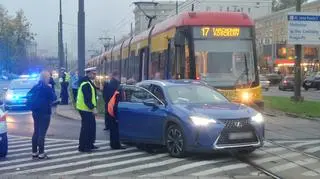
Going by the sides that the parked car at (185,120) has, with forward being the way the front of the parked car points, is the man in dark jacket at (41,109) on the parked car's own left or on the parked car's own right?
on the parked car's own right

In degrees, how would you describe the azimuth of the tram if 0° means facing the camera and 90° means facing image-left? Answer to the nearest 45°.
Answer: approximately 315°

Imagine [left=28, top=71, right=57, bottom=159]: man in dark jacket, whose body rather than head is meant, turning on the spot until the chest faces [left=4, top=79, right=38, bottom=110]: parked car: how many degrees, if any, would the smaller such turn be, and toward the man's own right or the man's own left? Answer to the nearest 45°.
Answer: approximately 45° to the man's own left

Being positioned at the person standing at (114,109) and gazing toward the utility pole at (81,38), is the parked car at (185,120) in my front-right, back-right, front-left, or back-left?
back-right

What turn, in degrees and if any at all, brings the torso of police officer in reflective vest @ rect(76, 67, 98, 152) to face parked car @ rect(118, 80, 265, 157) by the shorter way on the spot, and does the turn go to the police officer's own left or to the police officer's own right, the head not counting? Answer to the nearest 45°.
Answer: approximately 45° to the police officer's own right

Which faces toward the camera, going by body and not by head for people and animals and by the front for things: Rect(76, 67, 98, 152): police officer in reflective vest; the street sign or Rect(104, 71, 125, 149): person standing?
the street sign

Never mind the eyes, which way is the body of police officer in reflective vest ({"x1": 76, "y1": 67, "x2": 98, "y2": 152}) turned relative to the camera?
to the viewer's right

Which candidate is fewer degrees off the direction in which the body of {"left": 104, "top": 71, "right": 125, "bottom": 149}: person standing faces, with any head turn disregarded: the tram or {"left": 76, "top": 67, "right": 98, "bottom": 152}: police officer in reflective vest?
the tram

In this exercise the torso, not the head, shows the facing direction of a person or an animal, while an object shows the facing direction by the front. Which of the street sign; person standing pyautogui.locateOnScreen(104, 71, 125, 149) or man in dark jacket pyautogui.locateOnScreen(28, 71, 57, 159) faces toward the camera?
the street sign

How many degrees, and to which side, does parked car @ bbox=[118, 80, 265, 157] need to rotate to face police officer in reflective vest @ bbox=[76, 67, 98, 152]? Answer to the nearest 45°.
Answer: approximately 135° to its right

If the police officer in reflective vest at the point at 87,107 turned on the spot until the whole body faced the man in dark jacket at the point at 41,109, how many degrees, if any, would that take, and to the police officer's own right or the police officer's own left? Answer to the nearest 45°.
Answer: approximately 135° to the police officer's own right

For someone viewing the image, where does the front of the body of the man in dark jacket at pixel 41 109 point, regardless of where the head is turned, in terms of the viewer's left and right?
facing away from the viewer and to the right of the viewer
